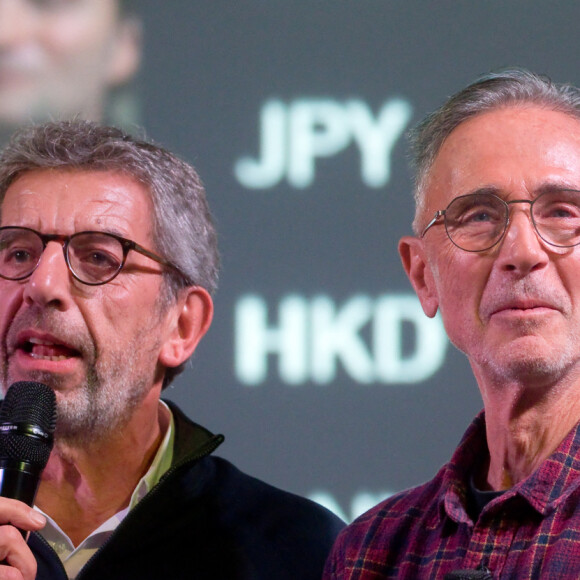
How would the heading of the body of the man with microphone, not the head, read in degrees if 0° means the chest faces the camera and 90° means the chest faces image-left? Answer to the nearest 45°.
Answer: approximately 45°

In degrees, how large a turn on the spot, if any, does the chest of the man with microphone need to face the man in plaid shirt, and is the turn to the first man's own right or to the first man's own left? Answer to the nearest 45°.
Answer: approximately 90° to the first man's own left

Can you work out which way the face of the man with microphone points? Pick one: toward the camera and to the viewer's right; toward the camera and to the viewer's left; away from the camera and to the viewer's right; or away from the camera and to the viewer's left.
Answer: toward the camera and to the viewer's left
